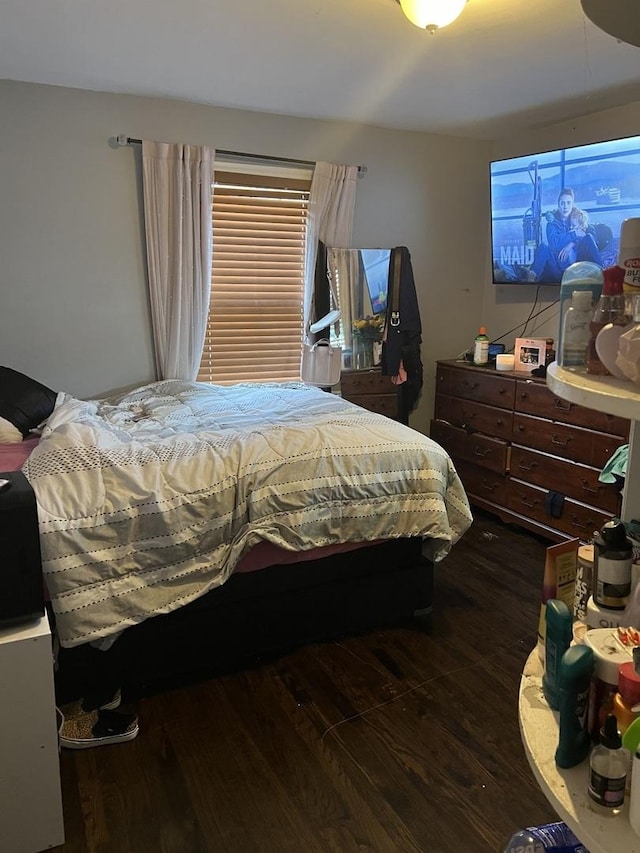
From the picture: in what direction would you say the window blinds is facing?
toward the camera

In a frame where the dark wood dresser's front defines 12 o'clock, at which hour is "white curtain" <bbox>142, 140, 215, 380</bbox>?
The white curtain is roughly at 1 o'clock from the dark wood dresser.

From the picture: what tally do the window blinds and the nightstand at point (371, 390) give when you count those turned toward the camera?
2

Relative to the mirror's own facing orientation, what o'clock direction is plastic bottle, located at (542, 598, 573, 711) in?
The plastic bottle is roughly at 12 o'clock from the mirror.

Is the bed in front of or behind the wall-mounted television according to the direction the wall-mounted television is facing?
in front

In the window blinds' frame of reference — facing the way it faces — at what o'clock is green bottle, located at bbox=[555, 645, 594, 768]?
The green bottle is roughly at 12 o'clock from the window blinds.

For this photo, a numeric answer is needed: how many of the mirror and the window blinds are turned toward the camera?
2

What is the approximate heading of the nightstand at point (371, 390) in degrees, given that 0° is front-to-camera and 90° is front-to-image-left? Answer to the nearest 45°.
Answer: approximately 0°

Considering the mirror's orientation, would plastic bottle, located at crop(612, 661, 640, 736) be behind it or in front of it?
in front

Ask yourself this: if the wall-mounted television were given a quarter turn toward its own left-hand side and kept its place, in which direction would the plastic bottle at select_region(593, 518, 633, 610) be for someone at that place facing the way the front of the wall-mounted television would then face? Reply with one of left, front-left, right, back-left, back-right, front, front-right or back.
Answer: front-right

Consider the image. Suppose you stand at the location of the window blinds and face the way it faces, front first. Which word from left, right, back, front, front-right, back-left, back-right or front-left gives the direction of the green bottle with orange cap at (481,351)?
left

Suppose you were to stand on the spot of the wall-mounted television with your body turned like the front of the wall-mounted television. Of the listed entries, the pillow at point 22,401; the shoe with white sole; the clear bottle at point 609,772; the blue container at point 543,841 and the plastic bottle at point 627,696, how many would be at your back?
0

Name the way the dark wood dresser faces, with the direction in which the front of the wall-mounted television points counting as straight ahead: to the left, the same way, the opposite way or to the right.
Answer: the same way

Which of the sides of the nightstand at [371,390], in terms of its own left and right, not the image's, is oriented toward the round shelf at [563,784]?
front

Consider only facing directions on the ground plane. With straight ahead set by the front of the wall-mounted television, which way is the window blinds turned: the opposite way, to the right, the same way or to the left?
to the left

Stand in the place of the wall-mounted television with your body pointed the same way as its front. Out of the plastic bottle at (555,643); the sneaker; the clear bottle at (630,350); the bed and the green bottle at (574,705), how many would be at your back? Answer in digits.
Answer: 0

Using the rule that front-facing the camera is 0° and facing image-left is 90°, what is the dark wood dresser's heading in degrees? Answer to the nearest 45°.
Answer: approximately 45°

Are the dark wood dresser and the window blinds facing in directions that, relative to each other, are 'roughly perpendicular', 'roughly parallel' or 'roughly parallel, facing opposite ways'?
roughly perpendicular

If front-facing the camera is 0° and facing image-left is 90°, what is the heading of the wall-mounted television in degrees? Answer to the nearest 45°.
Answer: approximately 45°

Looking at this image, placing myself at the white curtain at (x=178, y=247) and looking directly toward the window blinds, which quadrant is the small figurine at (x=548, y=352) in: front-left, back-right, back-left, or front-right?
front-right

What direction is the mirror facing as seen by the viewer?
toward the camera

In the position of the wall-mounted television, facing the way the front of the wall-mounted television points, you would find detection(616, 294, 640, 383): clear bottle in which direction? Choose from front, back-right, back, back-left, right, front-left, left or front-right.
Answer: front-left
